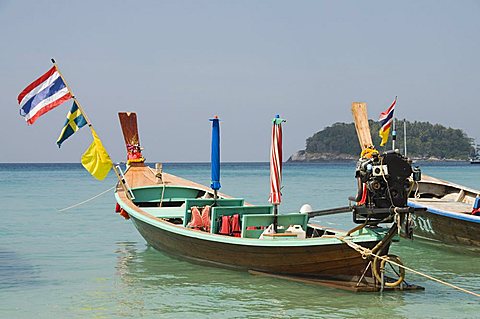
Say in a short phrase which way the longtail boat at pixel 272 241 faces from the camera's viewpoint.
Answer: facing away from the viewer and to the left of the viewer

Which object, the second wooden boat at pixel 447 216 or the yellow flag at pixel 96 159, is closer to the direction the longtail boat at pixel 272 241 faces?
the yellow flag

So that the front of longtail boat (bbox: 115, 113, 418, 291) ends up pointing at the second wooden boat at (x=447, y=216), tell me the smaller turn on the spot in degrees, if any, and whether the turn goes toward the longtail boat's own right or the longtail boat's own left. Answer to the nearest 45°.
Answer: approximately 90° to the longtail boat's own right
